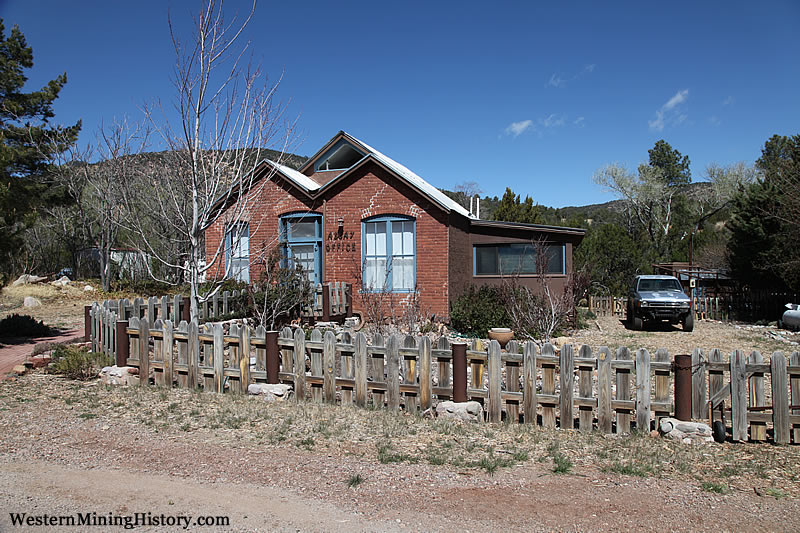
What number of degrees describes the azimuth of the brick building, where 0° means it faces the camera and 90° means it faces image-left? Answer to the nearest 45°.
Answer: approximately 45°

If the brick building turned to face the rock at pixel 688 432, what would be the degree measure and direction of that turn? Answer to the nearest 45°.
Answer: approximately 45° to its left

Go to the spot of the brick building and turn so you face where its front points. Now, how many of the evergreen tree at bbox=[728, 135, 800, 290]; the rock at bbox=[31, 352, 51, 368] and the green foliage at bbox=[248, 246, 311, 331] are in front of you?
2

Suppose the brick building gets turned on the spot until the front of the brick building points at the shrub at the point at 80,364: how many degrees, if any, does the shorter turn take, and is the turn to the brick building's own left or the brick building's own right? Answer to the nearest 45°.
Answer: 0° — it already faces it

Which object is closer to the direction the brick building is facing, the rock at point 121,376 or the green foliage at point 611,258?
the rock

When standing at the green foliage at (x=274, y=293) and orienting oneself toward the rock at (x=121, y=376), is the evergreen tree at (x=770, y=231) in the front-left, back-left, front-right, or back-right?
back-left

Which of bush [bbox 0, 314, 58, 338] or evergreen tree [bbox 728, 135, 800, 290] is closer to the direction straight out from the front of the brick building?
the bush

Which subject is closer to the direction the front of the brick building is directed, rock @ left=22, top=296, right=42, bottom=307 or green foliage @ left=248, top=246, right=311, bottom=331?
the green foliage

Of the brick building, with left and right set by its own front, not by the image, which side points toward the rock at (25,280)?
right

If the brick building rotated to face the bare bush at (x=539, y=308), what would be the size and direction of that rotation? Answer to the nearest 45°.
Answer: approximately 90° to its left

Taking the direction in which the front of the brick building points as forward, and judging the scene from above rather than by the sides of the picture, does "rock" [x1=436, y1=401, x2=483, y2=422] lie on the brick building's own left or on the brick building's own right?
on the brick building's own left

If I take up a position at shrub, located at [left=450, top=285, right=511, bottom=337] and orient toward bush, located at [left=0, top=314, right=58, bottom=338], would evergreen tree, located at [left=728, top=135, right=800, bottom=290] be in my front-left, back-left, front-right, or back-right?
back-right

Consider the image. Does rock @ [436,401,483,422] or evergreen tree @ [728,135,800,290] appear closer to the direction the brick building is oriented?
the rock
